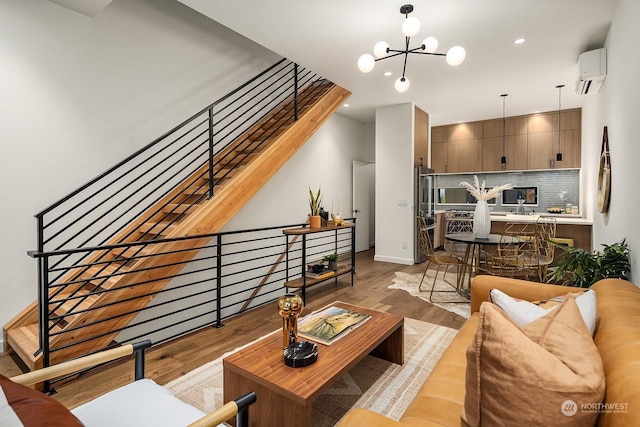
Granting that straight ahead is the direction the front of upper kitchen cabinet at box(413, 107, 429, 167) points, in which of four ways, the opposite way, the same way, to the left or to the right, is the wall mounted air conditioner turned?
the opposite way

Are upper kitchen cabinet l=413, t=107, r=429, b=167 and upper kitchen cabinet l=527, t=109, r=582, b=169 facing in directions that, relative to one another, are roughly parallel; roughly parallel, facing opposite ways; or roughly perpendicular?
roughly perpendicular

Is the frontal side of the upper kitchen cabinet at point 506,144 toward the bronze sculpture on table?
yes

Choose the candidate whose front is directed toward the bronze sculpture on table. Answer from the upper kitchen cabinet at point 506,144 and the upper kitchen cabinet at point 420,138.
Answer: the upper kitchen cabinet at point 506,144

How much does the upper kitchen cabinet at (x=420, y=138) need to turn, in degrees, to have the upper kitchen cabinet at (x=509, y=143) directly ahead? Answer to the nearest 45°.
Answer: approximately 45° to its left

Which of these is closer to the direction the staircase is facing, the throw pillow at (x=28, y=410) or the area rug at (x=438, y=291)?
the throw pillow

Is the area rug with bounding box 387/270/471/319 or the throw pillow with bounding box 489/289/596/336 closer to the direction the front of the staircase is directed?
the throw pillow

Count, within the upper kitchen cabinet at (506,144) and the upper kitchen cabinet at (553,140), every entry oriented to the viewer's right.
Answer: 0

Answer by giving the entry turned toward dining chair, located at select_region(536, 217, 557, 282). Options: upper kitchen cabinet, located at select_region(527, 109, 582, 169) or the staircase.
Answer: the upper kitchen cabinet

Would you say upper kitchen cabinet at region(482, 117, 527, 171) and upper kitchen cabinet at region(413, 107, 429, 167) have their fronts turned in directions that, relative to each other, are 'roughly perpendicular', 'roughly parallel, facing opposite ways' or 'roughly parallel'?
roughly perpendicular

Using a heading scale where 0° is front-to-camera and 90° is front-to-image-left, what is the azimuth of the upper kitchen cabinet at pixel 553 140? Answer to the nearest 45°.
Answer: approximately 0°

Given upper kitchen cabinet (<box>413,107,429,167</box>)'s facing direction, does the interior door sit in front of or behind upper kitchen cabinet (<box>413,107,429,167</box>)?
behind
